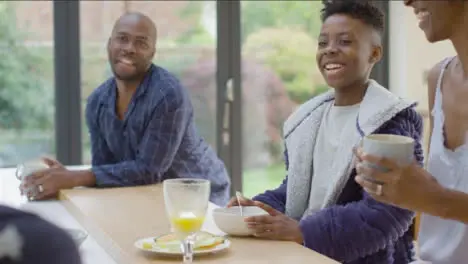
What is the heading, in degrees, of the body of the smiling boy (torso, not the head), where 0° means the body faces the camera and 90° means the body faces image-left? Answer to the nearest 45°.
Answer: approximately 45°

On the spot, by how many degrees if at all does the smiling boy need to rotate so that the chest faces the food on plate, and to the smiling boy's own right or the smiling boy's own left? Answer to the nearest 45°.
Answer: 0° — they already face it

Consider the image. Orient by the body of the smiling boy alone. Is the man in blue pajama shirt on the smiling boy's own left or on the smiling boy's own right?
on the smiling boy's own right
